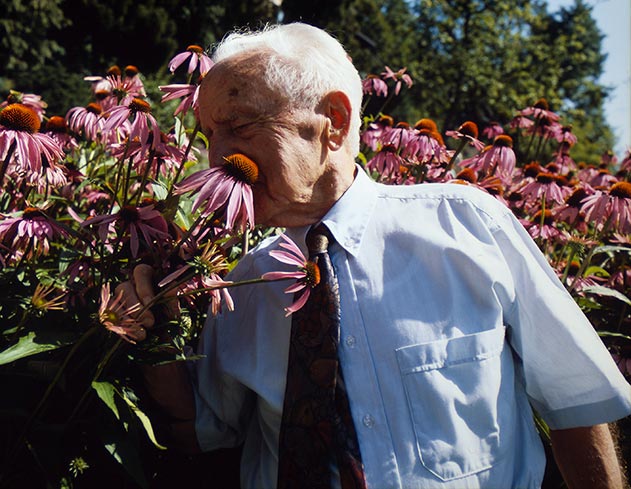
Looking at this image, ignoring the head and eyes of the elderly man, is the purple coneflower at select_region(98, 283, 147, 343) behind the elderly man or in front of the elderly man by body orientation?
in front

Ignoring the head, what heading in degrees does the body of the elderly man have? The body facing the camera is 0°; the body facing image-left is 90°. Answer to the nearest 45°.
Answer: approximately 45°

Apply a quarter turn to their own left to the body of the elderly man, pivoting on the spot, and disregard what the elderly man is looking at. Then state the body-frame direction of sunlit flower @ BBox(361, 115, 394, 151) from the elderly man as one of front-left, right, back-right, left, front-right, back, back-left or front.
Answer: back-left

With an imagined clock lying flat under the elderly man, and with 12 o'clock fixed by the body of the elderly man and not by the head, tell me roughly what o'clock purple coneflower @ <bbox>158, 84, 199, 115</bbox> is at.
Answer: The purple coneflower is roughly at 3 o'clock from the elderly man.

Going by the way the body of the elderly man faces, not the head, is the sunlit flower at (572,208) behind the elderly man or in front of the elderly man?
behind

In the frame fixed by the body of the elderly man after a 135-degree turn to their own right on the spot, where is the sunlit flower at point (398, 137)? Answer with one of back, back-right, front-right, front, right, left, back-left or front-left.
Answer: front

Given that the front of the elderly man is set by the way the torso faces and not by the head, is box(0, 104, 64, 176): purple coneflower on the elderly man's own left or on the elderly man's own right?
on the elderly man's own right

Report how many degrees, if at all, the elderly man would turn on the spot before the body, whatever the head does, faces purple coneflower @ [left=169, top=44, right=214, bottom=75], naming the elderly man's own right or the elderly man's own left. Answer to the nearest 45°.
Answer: approximately 90° to the elderly man's own right

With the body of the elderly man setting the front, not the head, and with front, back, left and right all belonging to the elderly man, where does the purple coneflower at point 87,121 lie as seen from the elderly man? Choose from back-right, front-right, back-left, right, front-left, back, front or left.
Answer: right

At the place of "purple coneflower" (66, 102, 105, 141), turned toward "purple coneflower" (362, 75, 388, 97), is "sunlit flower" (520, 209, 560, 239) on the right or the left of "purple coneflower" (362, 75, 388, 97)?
right

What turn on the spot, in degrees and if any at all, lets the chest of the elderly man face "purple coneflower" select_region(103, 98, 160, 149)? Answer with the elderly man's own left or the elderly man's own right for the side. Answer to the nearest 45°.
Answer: approximately 90° to the elderly man's own right

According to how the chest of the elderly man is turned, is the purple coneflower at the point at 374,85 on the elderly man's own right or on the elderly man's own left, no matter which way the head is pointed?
on the elderly man's own right

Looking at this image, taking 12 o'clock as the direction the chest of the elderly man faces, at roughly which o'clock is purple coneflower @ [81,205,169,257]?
The purple coneflower is roughly at 2 o'clock from the elderly man.
